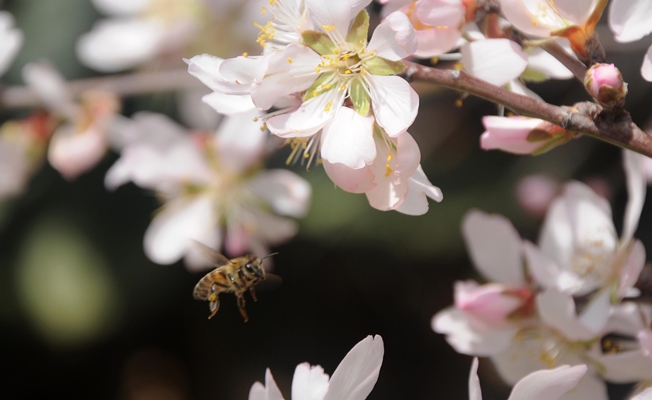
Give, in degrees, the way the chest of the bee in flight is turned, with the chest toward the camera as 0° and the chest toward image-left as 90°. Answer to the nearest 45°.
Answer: approximately 270°

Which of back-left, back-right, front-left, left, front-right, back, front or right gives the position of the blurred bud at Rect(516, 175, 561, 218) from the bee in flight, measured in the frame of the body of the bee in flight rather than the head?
front-left

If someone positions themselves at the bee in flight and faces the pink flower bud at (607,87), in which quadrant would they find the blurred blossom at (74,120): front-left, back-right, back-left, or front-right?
back-left
